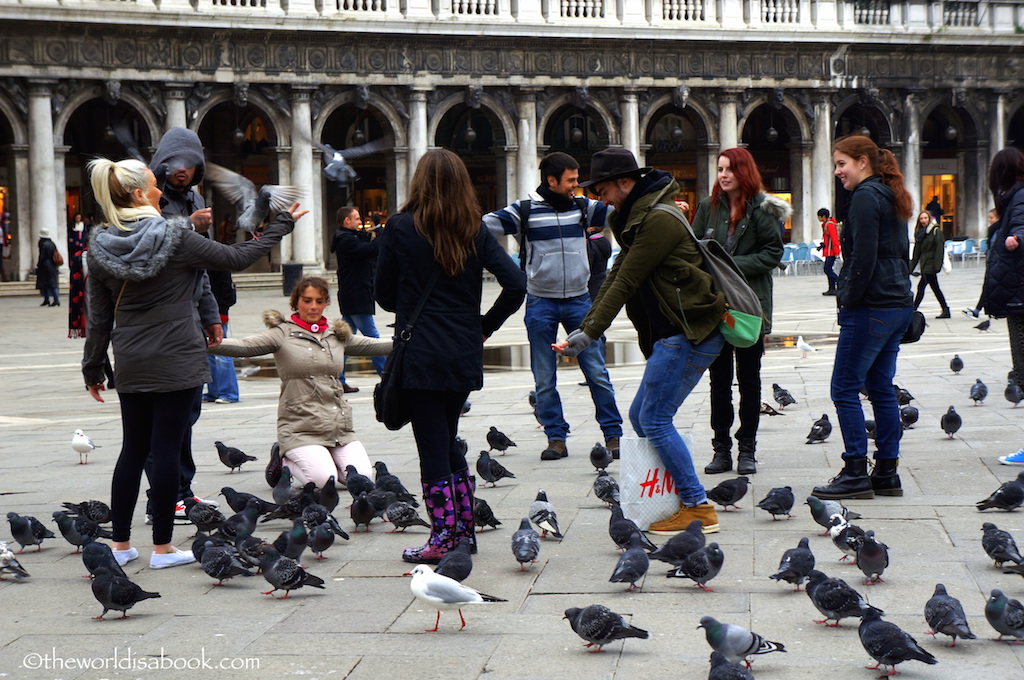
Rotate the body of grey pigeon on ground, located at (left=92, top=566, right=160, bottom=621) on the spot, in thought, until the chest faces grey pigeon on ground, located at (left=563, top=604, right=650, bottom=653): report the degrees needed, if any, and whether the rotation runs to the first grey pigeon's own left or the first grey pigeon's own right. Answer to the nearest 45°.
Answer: approximately 135° to the first grey pigeon's own left

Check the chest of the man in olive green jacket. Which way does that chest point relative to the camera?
to the viewer's left

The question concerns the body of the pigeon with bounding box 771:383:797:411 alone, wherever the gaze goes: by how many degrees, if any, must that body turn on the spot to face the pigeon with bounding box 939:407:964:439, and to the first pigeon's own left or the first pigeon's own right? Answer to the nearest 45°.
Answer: approximately 135° to the first pigeon's own left

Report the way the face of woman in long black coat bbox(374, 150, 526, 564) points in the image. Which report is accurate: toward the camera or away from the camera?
away from the camera

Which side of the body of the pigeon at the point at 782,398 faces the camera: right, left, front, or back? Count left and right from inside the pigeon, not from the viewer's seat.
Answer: left

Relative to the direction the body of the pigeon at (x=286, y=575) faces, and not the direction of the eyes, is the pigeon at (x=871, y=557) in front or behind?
behind

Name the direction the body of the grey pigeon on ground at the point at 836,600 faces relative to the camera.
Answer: to the viewer's left

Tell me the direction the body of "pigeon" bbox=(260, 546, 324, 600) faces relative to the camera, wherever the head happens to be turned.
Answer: to the viewer's left
